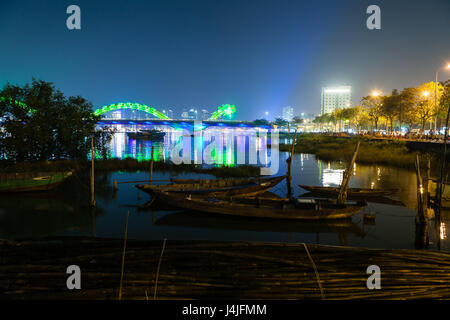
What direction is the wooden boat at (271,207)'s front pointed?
to the viewer's left

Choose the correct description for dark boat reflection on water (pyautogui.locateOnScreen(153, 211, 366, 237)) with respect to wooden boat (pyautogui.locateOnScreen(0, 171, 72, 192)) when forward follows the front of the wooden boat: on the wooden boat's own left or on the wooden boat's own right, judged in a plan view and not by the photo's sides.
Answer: on the wooden boat's own right
